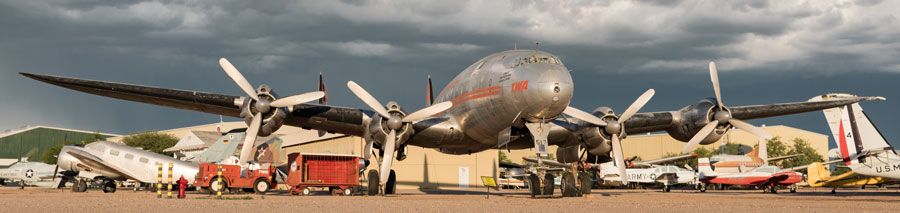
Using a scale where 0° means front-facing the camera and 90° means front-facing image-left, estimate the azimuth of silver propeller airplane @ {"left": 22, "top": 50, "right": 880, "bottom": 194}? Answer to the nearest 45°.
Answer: approximately 315°

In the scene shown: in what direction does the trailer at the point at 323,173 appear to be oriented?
to the viewer's left

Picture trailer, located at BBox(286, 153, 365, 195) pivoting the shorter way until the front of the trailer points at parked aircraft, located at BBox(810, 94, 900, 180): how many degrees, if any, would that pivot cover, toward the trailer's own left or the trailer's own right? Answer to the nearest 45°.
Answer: approximately 180°

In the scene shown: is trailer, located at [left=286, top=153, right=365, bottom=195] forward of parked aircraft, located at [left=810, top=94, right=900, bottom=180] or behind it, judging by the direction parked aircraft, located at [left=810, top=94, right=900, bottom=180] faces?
behind

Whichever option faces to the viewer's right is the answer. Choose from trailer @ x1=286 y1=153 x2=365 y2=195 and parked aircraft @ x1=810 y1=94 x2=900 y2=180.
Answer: the parked aircraft

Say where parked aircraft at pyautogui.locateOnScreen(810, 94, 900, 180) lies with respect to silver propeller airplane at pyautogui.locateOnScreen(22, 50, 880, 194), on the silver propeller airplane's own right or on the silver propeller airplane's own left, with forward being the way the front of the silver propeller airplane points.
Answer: on the silver propeller airplane's own left

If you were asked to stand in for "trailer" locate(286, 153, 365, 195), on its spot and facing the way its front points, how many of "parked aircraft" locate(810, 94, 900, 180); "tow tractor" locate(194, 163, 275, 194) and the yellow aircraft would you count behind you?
2

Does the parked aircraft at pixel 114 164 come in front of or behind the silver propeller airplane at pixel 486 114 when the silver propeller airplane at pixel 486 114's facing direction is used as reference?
behind

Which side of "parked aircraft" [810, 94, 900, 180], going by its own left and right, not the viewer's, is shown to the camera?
right
